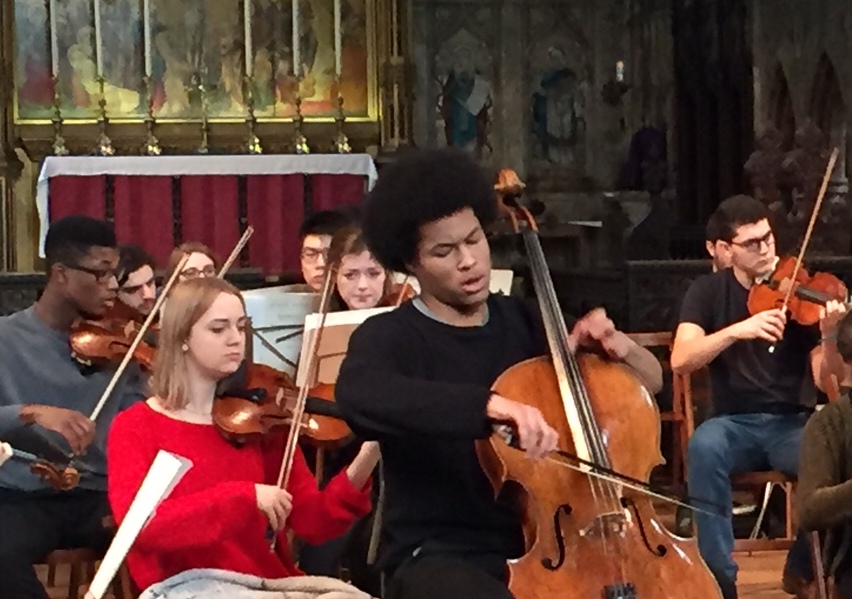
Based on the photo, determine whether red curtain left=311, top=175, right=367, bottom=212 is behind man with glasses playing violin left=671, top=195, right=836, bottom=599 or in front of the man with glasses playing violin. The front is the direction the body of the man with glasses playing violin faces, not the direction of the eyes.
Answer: behind

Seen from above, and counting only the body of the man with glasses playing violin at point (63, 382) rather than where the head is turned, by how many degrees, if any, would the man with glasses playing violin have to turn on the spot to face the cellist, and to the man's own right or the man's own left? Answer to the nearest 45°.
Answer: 0° — they already face them

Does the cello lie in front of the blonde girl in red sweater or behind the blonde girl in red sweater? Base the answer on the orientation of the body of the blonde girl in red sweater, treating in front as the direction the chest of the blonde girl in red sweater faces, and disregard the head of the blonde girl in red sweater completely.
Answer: in front

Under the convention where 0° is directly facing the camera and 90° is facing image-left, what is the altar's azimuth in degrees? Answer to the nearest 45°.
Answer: approximately 0°

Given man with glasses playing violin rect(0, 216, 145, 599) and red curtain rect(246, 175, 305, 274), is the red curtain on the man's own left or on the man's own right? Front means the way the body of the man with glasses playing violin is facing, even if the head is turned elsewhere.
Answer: on the man's own left

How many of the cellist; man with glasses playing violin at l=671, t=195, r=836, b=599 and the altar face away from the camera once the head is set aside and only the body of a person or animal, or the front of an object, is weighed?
0

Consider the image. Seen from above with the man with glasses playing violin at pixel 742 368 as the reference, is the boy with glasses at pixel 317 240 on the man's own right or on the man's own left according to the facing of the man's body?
on the man's own right

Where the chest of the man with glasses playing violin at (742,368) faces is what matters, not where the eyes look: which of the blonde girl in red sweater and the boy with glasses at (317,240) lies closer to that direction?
the blonde girl in red sweater

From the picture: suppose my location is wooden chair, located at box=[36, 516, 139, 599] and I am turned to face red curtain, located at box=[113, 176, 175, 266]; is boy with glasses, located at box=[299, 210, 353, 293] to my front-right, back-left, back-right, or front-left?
front-right

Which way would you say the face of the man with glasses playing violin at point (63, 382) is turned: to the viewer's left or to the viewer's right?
to the viewer's right

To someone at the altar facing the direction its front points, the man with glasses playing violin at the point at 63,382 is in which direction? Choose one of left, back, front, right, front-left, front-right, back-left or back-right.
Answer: front

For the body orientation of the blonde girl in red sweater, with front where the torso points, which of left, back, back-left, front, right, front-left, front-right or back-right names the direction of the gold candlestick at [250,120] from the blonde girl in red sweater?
back-left

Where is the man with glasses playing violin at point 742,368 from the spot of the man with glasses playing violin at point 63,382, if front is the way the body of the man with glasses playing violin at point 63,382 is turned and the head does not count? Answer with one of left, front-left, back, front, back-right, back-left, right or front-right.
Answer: front-left

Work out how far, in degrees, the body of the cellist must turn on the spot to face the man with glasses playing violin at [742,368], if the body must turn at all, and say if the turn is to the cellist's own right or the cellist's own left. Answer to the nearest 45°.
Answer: approximately 90° to the cellist's own left

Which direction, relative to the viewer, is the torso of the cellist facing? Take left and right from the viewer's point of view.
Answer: facing the viewer and to the right of the viewer

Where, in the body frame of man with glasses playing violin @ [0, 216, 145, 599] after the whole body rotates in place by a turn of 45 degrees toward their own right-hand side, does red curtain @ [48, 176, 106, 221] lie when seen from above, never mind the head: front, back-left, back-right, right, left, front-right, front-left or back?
back

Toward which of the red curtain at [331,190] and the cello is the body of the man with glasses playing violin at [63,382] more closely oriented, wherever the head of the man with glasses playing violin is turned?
the cello
